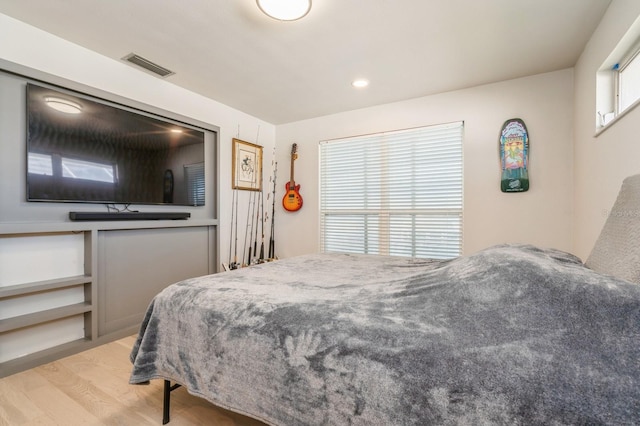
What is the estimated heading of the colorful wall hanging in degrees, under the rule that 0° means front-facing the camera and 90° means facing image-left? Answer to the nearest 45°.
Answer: approximately 0°

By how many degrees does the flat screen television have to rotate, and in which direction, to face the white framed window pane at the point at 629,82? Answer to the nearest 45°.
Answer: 0° — it already faces it

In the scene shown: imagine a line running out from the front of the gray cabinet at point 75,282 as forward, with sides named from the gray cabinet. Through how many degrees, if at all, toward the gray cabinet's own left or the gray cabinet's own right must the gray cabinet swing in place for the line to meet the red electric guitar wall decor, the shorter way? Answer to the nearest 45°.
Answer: approximately 45° to the gray cabinet's own left

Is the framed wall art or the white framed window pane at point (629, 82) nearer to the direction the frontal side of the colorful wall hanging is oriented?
the white framed window pane

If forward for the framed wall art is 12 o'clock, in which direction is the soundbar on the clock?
The soundbar is roughly at 3 o'clock from the framed wall art.

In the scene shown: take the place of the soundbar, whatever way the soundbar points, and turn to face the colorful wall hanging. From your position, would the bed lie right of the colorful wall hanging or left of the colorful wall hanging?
right

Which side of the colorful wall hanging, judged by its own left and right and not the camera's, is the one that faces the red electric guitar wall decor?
right

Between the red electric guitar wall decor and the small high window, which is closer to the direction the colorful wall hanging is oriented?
the small high window

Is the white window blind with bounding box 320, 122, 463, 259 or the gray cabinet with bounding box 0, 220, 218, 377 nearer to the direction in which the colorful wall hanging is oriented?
the gray cabinet

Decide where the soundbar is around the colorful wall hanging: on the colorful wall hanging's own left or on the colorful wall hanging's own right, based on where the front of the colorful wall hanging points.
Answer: on the colorful wall hanging's own right

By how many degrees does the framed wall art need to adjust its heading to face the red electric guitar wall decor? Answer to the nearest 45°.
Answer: approximately 45° to its left

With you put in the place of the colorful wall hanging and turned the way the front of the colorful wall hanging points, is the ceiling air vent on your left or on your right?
on your right

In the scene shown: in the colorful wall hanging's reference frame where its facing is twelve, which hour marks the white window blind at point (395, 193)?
The white window blind is roughly at 3 o'clock from the colorful wall hanging.
